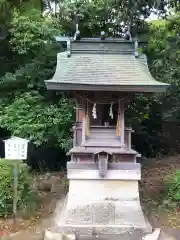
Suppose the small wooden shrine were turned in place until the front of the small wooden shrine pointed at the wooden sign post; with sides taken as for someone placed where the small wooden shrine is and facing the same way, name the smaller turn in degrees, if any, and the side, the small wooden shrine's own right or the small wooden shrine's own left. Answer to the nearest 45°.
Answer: approximately 90° to the small wooden shrine's own right

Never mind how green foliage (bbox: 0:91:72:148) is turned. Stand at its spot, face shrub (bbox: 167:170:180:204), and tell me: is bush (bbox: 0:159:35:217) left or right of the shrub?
right

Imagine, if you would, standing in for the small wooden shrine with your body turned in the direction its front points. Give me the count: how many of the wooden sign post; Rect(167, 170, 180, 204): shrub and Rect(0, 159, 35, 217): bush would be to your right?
2

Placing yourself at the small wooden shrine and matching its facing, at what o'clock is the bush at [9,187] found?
The bush is roughly at 3 o'clock from the small wooden shrine.

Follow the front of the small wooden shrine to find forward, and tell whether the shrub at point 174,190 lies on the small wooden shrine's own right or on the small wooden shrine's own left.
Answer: on the small wooden shrine's own left

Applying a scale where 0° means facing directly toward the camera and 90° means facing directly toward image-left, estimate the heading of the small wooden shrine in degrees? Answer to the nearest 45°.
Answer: approximately 0°
